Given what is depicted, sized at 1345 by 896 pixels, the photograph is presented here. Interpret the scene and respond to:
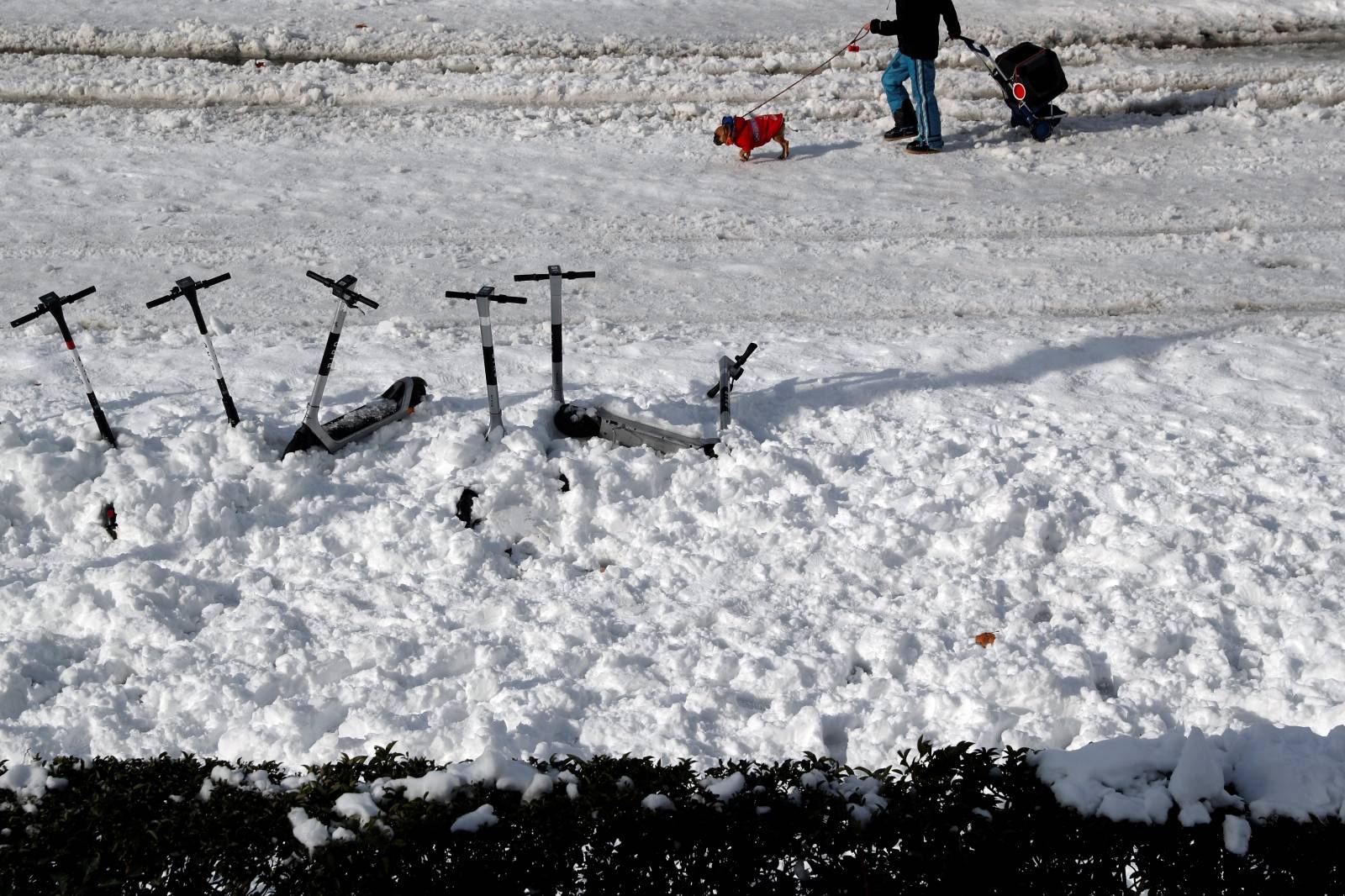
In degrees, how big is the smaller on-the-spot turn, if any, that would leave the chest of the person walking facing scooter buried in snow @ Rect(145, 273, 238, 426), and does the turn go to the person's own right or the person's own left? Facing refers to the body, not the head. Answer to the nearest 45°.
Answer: approximately 45° to the person's own left

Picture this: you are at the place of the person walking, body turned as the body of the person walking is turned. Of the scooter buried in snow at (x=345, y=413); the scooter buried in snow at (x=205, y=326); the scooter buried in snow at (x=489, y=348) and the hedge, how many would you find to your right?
0

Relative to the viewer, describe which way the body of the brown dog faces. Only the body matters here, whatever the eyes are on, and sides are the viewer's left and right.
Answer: facing to the left of the viewer

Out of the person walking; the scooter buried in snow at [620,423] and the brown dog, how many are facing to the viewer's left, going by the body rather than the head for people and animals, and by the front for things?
2

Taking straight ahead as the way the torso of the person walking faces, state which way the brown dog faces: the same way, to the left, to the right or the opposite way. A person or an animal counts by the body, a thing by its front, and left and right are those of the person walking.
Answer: the same way

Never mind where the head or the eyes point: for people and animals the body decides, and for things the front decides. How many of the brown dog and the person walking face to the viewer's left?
2

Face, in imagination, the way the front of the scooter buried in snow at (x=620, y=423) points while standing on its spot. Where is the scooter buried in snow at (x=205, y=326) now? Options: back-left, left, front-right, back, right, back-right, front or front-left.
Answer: back

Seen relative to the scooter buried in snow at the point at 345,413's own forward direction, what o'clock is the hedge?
The hedge is roughly at 10 o'clock from the scooter buried in snow.

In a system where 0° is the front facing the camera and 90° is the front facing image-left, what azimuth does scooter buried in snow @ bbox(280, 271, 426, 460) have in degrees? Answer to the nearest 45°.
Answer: approximately 45°

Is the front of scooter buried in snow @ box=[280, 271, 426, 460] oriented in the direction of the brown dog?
no

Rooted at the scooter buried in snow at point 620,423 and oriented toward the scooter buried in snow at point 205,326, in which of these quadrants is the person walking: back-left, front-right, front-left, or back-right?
back-right

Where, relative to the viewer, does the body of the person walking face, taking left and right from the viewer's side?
facing to the left of the viewer

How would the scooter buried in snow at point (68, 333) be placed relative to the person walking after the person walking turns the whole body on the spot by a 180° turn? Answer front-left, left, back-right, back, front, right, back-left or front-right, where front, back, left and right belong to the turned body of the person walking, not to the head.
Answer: back-right

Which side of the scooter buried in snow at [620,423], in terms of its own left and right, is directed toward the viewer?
right

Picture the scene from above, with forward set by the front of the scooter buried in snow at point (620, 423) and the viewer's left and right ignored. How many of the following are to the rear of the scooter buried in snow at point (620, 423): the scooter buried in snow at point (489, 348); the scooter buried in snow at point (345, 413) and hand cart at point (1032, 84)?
2
